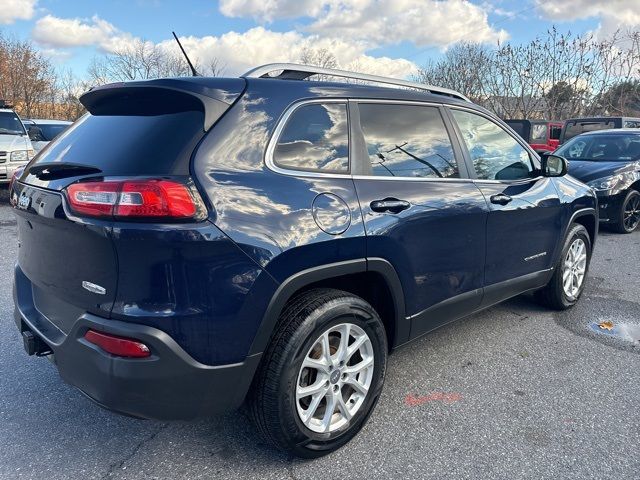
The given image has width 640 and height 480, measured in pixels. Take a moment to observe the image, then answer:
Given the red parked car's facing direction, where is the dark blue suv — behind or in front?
in front

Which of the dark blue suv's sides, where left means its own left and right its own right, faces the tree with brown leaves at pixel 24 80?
left

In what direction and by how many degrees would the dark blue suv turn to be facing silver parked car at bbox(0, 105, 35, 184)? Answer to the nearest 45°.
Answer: approximately 90° to its left

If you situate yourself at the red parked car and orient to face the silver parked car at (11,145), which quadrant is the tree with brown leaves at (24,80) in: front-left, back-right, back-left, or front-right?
front-right

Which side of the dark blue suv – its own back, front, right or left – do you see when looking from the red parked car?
front

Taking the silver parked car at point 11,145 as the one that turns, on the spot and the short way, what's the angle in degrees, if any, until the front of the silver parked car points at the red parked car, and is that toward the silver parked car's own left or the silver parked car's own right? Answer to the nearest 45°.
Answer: approximately 90° to the silver parked car's own left

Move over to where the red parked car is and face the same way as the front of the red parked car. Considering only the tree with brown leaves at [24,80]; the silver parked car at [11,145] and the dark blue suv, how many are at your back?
0

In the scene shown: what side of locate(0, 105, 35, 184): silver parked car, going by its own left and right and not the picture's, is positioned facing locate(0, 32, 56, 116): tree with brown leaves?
back

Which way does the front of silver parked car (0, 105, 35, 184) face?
toward the camera

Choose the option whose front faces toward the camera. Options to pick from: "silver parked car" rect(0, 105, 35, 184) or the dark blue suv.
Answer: the silver parked car

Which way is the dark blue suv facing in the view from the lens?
facing away from the viewer and to the right of the viewer

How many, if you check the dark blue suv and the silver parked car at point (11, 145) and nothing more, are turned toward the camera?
1
